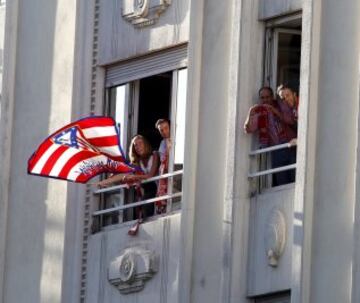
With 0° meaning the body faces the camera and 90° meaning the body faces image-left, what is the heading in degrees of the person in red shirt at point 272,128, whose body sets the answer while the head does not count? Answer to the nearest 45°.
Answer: approximately 45°
